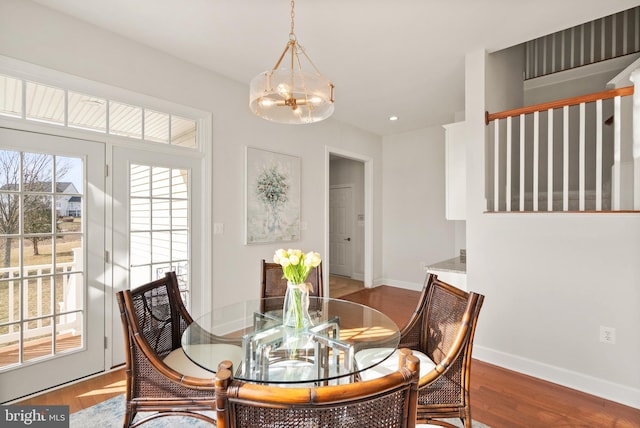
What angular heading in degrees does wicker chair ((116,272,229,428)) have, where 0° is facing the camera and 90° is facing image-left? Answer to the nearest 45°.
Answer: approximately 315°

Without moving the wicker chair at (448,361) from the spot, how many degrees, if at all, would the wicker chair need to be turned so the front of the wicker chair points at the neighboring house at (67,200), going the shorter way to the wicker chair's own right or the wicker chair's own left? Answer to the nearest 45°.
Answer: approximately 45° to the wicker chair's own right

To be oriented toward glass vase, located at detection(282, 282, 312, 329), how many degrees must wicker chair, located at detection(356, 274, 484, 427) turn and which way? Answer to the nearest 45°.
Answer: approximately 45° to its right

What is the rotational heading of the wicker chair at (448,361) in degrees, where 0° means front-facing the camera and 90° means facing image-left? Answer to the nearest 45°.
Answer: approximately 45°

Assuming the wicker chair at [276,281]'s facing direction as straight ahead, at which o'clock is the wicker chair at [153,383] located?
the wicker chair at [153,383] is roughly at 1 o'clock from the wicker chair at [276,281].

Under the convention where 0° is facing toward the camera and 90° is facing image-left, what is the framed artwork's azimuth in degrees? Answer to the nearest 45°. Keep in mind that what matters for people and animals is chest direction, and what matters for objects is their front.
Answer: approximately 315°

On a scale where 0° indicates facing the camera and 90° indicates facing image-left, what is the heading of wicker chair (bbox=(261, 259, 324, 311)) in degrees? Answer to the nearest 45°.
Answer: approximately 0°

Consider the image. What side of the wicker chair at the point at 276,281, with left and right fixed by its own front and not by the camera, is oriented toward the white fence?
right

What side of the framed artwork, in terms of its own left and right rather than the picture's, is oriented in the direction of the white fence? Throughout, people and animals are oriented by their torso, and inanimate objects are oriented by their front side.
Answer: right
